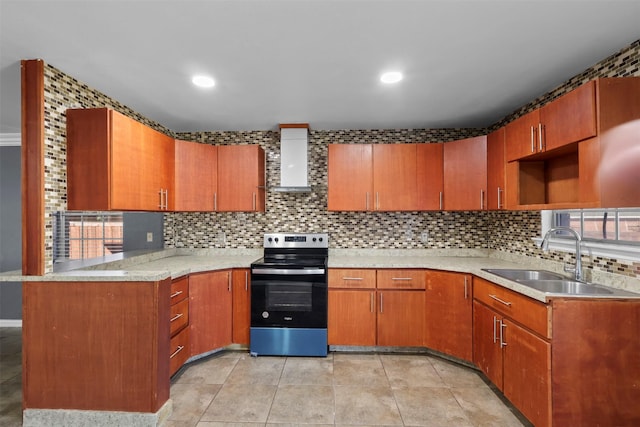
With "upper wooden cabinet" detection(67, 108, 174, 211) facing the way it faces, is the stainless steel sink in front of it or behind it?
in front

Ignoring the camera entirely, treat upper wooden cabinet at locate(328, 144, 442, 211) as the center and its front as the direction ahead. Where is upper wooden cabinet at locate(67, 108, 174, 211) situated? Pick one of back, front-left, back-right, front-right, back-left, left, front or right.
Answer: front-right

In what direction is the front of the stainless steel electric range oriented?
toward the camera

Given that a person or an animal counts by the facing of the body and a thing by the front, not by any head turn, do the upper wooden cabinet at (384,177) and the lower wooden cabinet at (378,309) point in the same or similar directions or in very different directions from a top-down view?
same or similar directions

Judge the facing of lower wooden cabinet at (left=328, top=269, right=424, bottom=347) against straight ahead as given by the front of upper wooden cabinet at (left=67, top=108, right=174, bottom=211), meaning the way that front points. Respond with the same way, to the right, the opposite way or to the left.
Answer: to the right

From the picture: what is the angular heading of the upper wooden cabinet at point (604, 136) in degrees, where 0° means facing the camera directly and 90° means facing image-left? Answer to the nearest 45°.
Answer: approximately 45°

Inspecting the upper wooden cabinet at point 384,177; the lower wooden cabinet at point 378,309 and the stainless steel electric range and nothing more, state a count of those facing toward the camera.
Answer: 3

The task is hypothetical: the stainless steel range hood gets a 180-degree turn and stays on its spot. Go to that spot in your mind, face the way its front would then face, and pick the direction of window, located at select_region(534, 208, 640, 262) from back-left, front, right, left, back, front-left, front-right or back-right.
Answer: back-right

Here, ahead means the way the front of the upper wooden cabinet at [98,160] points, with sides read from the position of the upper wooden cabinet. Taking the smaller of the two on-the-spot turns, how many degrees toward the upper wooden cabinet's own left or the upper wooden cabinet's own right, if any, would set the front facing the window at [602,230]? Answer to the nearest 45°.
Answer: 0° — it already faces it

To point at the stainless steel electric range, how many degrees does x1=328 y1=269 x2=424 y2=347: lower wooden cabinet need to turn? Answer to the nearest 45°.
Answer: approximately 90° to its right

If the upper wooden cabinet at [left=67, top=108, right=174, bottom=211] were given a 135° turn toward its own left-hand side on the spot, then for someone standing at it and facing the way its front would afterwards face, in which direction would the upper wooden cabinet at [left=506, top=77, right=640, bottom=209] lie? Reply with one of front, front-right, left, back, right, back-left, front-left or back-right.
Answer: back-right

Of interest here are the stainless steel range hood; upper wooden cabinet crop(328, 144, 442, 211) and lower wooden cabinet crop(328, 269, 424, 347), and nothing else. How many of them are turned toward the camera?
3

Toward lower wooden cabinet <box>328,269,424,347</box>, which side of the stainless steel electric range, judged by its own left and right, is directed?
left

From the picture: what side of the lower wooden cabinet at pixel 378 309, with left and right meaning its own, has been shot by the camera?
front

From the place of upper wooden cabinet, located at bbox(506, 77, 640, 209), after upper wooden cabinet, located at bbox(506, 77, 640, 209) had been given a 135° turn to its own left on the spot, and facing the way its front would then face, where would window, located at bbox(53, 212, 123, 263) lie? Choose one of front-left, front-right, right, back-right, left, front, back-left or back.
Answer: back

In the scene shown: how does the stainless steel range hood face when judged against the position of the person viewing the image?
facing the viewer
